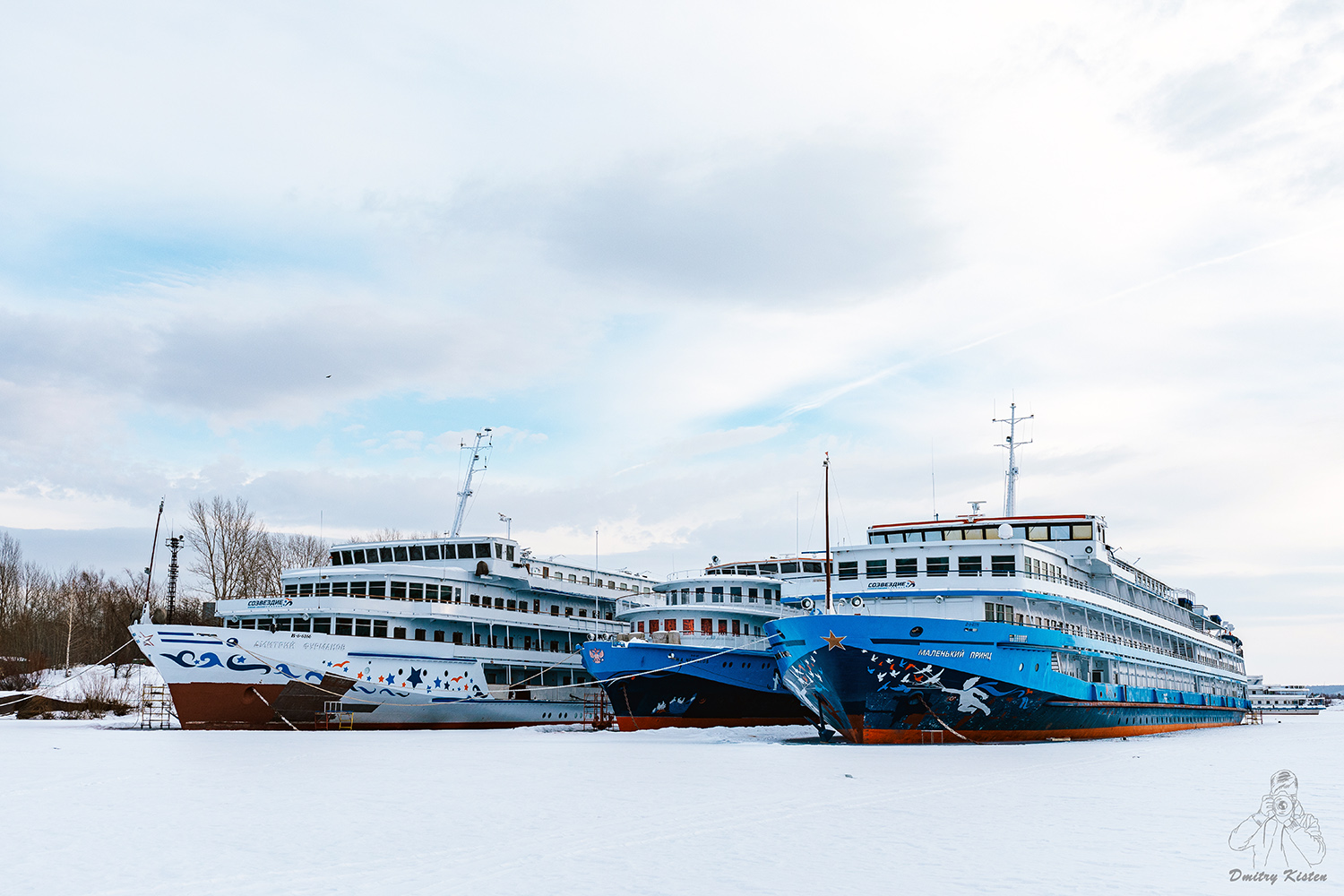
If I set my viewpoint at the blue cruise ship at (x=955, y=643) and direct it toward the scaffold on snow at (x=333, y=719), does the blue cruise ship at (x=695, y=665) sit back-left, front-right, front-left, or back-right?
front-right

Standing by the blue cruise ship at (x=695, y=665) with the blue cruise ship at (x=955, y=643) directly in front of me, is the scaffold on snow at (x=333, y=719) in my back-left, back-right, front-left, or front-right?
back-right

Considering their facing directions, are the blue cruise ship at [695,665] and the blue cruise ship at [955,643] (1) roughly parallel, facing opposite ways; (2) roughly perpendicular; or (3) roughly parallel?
roughly parallel

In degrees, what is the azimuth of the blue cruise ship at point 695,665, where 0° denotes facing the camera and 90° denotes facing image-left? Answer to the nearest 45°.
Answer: approximately 45°

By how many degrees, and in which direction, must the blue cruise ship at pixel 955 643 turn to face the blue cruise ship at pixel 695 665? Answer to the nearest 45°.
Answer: approximately 90° to its right

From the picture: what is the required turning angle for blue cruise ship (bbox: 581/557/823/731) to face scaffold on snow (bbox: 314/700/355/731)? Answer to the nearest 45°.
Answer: approximately 45° to its right

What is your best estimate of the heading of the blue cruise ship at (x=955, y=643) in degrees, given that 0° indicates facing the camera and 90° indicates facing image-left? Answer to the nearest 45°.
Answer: approximately 45°

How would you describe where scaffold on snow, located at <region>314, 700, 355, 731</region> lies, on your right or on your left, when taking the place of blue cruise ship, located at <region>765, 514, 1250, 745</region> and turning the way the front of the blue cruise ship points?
on your right

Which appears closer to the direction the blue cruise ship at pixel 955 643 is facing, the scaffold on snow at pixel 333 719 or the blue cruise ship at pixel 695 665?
the scaffold on snow

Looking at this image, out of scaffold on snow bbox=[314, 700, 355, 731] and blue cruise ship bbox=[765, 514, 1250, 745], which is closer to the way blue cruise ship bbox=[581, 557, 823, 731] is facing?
the scaffold on snow

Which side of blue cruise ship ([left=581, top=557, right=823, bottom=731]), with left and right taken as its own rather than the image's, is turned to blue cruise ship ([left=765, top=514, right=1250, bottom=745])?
left

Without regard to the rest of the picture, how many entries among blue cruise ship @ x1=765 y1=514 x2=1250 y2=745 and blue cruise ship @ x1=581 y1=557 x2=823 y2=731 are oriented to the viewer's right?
0

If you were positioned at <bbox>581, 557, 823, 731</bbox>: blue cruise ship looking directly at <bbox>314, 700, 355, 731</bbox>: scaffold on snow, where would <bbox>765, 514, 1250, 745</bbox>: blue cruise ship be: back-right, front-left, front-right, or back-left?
back-left
